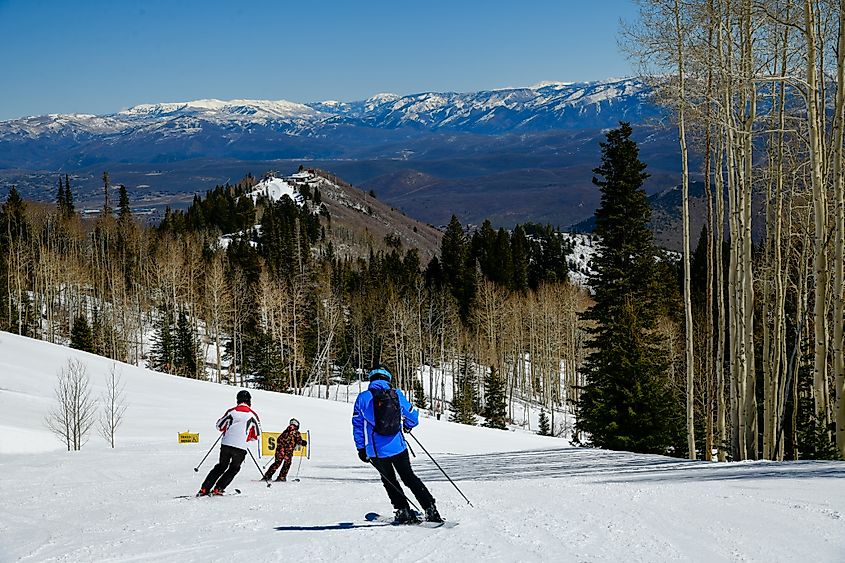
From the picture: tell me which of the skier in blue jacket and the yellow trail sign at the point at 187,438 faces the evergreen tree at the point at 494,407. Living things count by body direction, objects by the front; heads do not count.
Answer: the skier in blue jacket

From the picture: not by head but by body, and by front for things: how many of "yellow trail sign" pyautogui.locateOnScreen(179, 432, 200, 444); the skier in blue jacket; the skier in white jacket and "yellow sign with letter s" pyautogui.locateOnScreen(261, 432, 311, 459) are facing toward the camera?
2

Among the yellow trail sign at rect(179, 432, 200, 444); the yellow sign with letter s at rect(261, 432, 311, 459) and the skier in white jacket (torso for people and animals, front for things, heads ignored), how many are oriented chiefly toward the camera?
2

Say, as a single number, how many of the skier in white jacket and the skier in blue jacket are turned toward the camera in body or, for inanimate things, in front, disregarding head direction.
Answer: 0

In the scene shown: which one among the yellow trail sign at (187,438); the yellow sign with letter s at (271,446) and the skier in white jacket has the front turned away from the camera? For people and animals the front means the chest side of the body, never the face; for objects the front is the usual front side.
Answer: the skier in white jacket

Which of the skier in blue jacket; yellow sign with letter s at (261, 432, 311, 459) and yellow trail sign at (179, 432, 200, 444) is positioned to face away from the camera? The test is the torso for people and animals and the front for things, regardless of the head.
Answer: the skier in blue jacket

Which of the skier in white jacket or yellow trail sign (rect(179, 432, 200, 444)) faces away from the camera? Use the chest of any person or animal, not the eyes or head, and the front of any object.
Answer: the skier in white jacket

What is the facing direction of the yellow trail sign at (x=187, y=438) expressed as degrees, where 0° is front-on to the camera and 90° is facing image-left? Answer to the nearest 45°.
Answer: approximately 0°

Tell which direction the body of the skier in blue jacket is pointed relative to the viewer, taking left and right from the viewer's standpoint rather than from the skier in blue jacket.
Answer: facing away from the viewer

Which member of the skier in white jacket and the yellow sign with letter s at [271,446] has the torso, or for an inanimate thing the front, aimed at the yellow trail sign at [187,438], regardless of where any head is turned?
the skier in white jacket

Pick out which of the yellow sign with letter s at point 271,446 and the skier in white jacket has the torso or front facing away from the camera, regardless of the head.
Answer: the skier in white jacket

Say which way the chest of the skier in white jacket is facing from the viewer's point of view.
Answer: away from the camera

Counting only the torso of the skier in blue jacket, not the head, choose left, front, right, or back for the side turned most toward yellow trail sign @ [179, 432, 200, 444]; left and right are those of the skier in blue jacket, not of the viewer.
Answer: front
